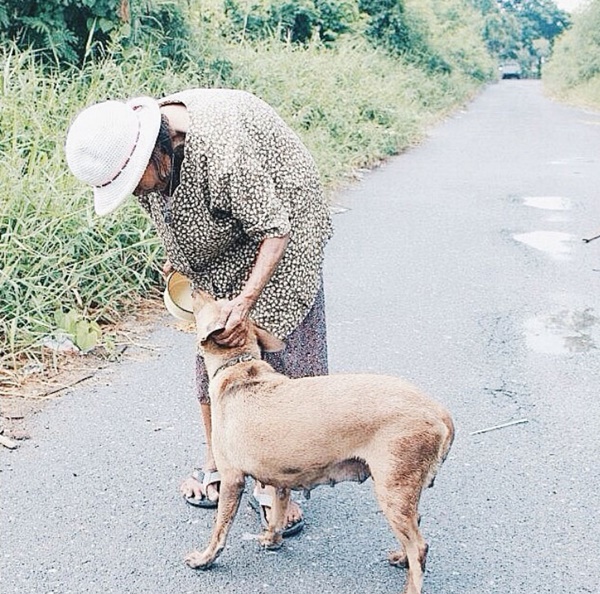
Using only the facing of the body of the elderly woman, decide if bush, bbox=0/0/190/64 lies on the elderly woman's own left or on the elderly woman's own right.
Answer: on the elderly woman's own right

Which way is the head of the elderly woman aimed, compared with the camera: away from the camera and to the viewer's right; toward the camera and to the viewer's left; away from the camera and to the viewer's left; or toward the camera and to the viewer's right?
toward the camera and to the viewer's left

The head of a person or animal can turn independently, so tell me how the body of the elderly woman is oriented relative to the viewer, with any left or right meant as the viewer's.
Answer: facing the viewer and to the left of the viewer

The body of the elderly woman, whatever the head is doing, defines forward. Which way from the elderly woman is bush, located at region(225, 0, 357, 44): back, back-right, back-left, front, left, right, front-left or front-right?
back-right
